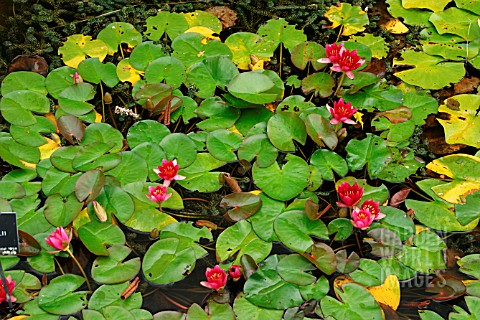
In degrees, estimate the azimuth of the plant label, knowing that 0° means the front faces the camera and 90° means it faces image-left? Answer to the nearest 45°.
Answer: approximately 0°

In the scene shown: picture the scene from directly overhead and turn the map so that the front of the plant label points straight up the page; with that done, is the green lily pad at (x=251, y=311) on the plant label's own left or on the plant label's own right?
on the plant label's own left

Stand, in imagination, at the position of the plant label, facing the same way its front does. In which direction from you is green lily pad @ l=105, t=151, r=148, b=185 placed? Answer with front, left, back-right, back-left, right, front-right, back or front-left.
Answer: back-left

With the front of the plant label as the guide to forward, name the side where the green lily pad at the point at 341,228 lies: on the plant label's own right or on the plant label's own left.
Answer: on the plant label's own left

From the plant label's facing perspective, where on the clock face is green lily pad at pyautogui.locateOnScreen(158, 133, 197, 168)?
The green lily pad is roughly at 8 o'clock from the plant label.

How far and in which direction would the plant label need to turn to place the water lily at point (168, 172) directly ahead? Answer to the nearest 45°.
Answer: approximately 90° to its left

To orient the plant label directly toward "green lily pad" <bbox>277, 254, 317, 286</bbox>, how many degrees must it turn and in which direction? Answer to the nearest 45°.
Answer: approximately 90° to its left

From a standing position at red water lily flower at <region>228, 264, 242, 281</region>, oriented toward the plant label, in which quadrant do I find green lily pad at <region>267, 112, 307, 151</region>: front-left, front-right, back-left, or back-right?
back-right

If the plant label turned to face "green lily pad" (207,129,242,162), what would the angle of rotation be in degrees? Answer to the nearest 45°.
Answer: approximately 90° to its left

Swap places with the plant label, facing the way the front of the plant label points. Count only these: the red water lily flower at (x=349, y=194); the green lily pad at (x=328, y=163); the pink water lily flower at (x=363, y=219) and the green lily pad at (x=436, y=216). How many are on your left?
4

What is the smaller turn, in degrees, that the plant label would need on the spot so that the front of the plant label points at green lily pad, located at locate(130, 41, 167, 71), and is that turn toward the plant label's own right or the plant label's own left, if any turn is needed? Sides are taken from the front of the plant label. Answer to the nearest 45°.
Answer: approximately 135° to the plant label's own left

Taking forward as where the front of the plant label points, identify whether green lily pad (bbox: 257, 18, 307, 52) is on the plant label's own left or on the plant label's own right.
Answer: on the plant label's own left

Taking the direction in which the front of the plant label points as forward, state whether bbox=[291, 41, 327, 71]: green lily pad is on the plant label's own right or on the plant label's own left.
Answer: on the plant label's own left

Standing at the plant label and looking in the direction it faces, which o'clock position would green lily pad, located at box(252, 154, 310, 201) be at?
The green lily pad is roughly at 9 o'clock from the plant label.

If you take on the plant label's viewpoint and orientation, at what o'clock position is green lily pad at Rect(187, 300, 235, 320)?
The green lily pad is roughly at 10 o'clock from the plant label.

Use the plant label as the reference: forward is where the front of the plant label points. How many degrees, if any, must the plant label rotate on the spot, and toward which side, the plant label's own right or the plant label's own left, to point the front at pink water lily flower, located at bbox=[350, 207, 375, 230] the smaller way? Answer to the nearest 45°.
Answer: approximately 90° to the plant label's own left

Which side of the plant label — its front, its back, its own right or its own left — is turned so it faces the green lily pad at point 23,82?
back

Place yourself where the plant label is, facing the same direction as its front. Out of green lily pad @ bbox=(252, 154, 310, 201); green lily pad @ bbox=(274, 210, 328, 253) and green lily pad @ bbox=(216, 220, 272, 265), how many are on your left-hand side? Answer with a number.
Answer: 3

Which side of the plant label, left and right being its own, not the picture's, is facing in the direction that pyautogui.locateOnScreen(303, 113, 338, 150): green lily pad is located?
left
